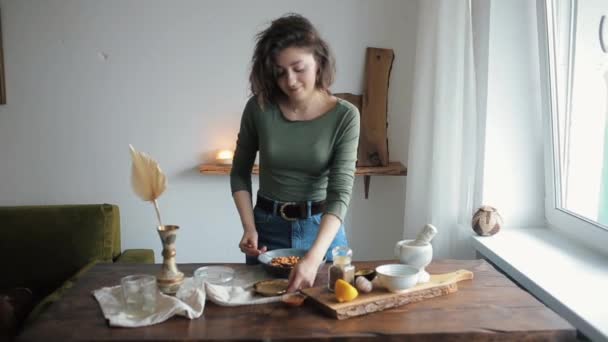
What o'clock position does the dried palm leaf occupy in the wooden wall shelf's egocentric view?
The dried palm leaf is roughly at 1 o'clock from the wooden wall shelf.

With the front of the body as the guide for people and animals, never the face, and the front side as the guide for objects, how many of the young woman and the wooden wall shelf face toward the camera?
2

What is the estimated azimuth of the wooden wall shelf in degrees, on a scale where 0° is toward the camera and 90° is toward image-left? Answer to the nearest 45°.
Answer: approximately 0°

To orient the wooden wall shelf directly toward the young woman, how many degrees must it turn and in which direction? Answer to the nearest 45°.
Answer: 0° — it already faces them

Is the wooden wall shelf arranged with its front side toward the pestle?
yes

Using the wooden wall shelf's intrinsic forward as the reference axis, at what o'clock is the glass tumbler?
The glass tumbler is roughly at 1 o'clock from the wooden wall shelf.

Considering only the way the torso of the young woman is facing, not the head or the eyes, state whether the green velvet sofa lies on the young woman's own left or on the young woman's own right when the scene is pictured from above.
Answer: on the young woman's own right

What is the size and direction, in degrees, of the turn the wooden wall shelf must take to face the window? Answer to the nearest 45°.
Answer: approximately 45° to its left
